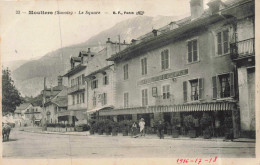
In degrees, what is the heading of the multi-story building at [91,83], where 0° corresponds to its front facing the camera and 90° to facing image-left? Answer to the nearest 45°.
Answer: approximately 45°

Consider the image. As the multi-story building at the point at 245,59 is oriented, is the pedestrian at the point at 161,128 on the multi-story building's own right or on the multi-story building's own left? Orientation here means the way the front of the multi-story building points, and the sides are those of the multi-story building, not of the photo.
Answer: on the multi-story building's own right

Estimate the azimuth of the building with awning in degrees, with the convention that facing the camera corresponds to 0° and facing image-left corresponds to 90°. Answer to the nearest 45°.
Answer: approximately 45°

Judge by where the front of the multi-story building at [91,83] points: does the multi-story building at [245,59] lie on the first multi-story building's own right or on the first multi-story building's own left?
on the first multi-story building's own left

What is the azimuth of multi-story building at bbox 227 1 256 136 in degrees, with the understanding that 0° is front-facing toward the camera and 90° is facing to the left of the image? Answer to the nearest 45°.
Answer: approximately 45°
